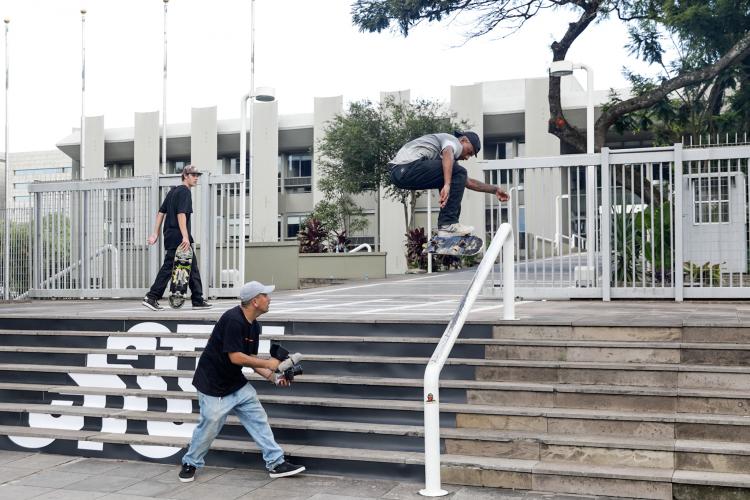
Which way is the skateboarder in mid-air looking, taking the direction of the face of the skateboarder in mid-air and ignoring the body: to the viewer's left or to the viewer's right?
to the viewer's right

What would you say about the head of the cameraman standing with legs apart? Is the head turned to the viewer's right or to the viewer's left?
to the viewer's right

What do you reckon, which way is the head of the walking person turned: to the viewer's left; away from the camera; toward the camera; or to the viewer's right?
to the viewer's right

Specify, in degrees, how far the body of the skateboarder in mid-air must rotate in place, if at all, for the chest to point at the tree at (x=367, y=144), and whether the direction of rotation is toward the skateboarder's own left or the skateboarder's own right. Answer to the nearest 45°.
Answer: approximately 90° to the skateboarder's own left

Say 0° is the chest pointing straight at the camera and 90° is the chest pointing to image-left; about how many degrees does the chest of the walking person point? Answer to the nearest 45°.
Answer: approximately 270°

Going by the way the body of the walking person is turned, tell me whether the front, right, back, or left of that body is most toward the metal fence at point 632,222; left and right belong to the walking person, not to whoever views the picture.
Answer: front

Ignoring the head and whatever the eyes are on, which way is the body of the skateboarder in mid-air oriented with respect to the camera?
to the viewer's right

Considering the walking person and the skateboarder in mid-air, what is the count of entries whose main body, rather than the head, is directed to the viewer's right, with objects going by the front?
2

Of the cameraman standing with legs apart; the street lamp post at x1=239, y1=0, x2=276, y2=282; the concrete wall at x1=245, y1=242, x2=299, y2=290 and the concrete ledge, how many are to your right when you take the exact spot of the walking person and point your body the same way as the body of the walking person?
1

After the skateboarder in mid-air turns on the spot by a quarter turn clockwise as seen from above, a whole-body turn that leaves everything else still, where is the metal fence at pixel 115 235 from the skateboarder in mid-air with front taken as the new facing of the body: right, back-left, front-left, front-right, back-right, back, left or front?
back-right
